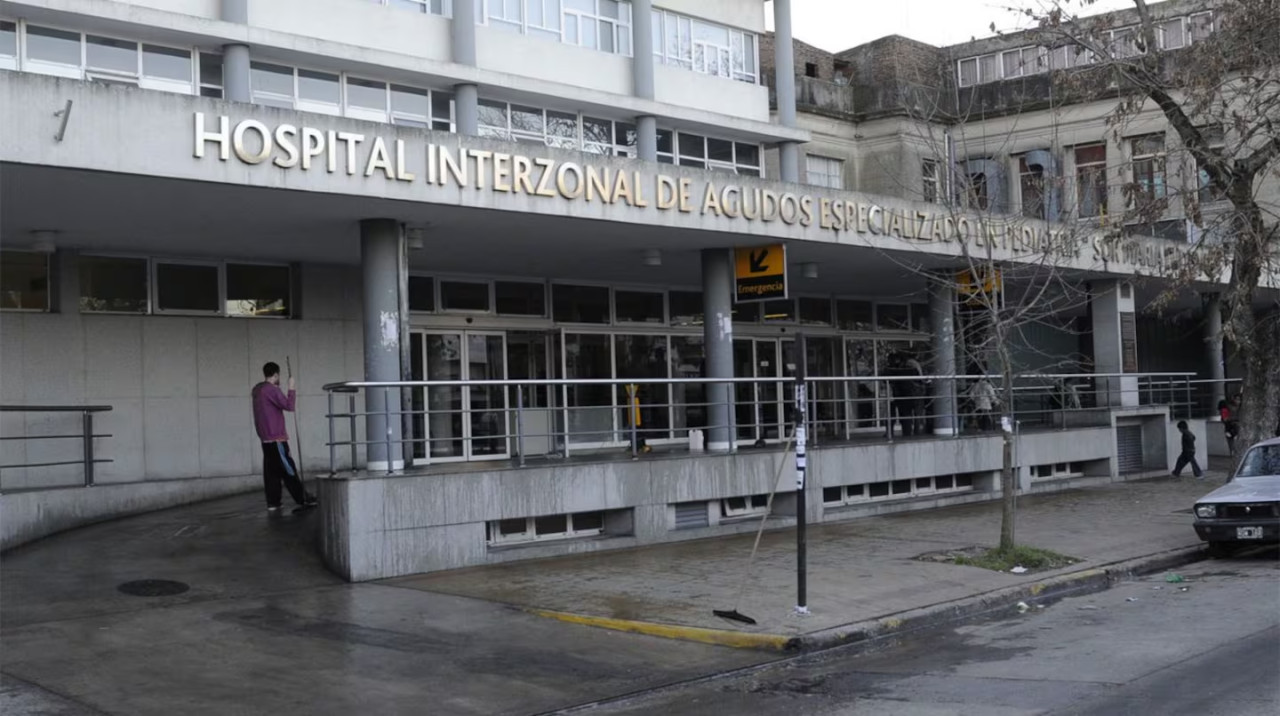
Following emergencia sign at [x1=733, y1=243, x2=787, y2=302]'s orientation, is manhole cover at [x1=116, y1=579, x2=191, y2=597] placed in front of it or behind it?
in front

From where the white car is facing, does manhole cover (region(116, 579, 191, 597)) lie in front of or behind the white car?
in front

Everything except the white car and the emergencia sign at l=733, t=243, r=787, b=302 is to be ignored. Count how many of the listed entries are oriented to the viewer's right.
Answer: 0

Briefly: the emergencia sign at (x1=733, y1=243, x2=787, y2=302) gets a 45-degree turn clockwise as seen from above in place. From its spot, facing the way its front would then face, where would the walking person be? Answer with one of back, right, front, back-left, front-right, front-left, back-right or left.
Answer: back

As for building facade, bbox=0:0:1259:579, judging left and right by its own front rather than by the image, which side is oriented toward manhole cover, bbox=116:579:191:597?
right

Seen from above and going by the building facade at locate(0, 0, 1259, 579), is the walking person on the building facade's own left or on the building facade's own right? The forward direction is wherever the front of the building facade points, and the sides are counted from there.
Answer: on the building facade's own left

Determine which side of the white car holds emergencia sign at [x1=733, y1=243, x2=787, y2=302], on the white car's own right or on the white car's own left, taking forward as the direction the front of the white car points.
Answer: on the white car's own right

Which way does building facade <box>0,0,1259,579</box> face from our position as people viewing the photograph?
facing the viewer and to the right of the viewer

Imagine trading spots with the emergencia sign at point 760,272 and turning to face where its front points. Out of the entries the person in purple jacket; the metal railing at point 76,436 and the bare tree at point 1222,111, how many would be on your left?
1

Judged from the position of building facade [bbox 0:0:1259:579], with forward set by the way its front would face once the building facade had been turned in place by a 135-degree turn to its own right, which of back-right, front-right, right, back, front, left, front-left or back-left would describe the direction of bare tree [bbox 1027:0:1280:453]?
back

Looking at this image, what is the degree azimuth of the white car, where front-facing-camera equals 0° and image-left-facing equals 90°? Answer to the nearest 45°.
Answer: approximately 45°

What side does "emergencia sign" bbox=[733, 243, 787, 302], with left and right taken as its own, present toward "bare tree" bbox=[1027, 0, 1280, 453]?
left

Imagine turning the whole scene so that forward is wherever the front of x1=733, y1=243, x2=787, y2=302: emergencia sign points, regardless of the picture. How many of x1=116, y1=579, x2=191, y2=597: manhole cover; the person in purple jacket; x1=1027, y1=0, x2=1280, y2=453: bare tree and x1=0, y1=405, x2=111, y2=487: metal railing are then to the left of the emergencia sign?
1

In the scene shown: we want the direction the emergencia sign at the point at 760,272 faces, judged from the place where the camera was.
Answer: facing the viewer
